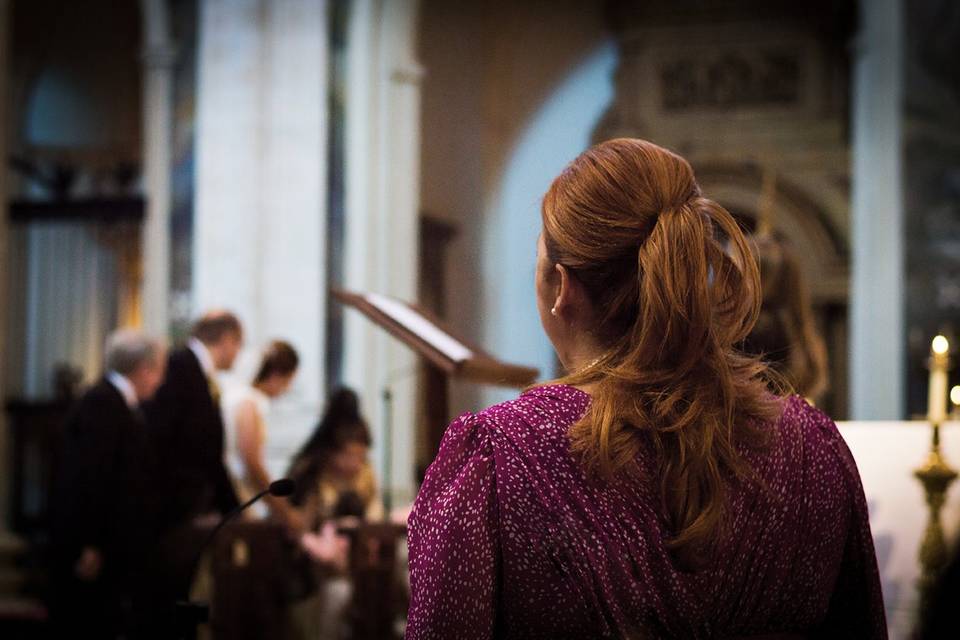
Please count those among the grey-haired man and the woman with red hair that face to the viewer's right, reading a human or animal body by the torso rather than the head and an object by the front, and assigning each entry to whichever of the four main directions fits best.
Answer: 1

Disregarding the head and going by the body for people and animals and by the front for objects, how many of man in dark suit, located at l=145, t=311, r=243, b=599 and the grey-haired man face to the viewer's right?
2

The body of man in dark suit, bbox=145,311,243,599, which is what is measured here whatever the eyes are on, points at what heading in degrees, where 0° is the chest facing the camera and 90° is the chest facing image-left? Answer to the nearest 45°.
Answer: approximately 270°

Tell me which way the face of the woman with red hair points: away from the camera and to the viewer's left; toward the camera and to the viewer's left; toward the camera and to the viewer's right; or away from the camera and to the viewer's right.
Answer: away from the camera and to the viewer's left

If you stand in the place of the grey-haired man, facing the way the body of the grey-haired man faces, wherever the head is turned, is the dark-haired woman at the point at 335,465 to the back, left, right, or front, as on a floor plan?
front

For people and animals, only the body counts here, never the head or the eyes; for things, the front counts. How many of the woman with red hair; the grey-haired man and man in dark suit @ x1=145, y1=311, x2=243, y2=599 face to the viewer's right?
2

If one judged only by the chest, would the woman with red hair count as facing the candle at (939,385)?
no

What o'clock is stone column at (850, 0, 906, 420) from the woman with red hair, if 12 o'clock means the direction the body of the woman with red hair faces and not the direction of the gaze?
The stone column is roughly at 2 o'clock from the woman with red hair.

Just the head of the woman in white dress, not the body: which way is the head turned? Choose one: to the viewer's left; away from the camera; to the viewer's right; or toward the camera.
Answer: to the viewer's right

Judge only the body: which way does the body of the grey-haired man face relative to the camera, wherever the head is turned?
to the viewer's right

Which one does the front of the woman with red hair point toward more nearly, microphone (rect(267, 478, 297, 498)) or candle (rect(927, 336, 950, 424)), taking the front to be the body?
the microphone

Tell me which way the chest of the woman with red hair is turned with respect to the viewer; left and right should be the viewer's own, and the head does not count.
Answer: facing away from the viewer and to the left of the viewer

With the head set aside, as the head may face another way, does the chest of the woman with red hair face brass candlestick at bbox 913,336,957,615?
no

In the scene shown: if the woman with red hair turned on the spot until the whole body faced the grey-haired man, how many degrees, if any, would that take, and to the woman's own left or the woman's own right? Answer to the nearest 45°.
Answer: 0° — they already face them

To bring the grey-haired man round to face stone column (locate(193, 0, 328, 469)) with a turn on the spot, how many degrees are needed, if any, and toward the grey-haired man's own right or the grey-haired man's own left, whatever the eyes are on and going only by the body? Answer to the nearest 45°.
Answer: approximately 90° to the grey-haired man's own left
